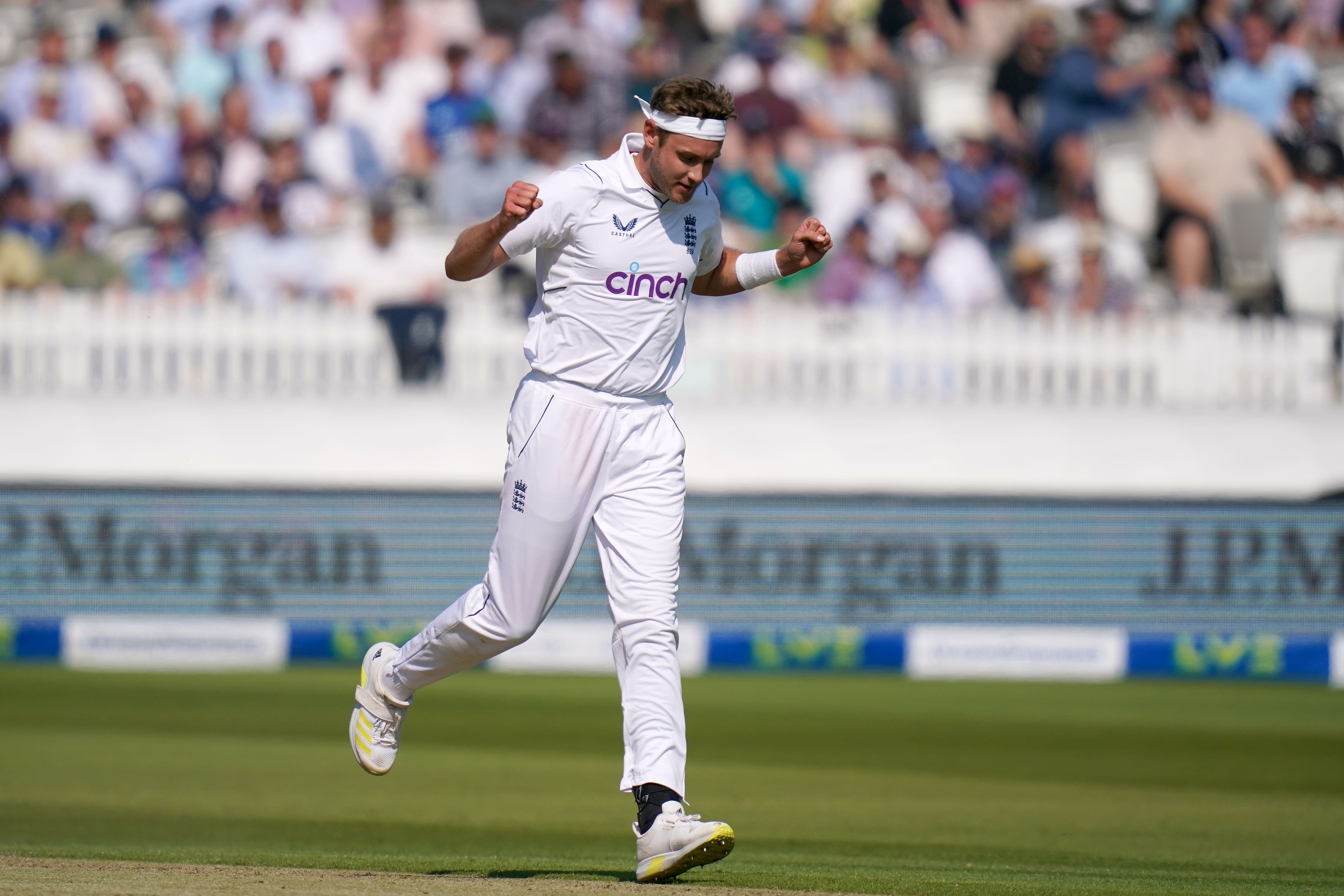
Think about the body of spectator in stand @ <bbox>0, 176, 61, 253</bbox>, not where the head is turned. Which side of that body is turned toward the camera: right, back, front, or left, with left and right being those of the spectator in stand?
front

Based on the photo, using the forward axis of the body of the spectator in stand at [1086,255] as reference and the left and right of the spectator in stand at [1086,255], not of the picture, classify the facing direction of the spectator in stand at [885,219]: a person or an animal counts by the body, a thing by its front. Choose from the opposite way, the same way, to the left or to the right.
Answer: the same way

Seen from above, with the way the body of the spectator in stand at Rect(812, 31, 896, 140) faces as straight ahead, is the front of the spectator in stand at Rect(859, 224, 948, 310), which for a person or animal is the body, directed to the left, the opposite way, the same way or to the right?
the same way

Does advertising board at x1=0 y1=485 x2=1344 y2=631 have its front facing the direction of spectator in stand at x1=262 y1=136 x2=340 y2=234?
no

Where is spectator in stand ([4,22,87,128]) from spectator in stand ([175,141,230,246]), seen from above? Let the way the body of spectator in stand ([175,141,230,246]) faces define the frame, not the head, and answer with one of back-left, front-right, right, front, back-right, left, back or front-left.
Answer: back-right

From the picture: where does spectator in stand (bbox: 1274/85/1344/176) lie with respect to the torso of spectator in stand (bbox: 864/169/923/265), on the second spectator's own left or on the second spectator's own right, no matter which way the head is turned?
on the second spectator's own left

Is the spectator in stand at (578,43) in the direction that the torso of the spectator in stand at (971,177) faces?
no

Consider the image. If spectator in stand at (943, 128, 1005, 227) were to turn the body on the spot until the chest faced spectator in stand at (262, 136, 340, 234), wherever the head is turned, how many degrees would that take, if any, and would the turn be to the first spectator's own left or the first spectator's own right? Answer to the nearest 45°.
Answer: approximately 90° to the first spectator's own right

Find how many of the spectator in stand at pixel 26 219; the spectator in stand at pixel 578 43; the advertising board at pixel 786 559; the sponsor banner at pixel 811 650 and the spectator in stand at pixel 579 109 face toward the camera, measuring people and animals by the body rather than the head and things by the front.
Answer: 5

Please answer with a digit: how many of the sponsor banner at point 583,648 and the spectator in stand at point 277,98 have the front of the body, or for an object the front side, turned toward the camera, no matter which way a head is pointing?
2

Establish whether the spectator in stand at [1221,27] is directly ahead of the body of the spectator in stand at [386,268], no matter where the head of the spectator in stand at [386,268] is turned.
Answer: no

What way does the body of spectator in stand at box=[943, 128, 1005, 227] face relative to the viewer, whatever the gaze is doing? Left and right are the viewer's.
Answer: facing the viewer

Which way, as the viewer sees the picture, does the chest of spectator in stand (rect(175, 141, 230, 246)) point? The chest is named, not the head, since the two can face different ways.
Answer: toward the camera

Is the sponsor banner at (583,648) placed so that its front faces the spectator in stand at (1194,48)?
no

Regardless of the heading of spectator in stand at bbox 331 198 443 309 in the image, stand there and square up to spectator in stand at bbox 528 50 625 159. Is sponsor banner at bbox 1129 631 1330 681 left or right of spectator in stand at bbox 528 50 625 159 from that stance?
right

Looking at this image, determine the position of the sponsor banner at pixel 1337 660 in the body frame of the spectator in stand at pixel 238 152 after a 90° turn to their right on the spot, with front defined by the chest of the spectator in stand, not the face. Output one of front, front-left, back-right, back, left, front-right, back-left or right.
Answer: back-left

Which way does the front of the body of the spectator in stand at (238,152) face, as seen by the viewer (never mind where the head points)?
toward the camera

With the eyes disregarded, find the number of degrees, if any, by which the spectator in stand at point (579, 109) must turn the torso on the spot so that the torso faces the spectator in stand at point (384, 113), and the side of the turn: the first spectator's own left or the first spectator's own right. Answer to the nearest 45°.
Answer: approximately 90° to the first spectator's own right

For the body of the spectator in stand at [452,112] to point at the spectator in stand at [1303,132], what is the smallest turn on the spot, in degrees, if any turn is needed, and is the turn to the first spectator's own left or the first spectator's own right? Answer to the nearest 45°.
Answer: approximately 90° to the first spectator's own left

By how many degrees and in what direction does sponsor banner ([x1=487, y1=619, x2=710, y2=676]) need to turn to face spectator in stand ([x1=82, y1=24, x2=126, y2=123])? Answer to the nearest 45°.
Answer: approximately 135° to its right

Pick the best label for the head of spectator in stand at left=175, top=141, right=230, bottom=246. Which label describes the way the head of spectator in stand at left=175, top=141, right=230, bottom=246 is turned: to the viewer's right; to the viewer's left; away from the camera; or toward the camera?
toward the camera
